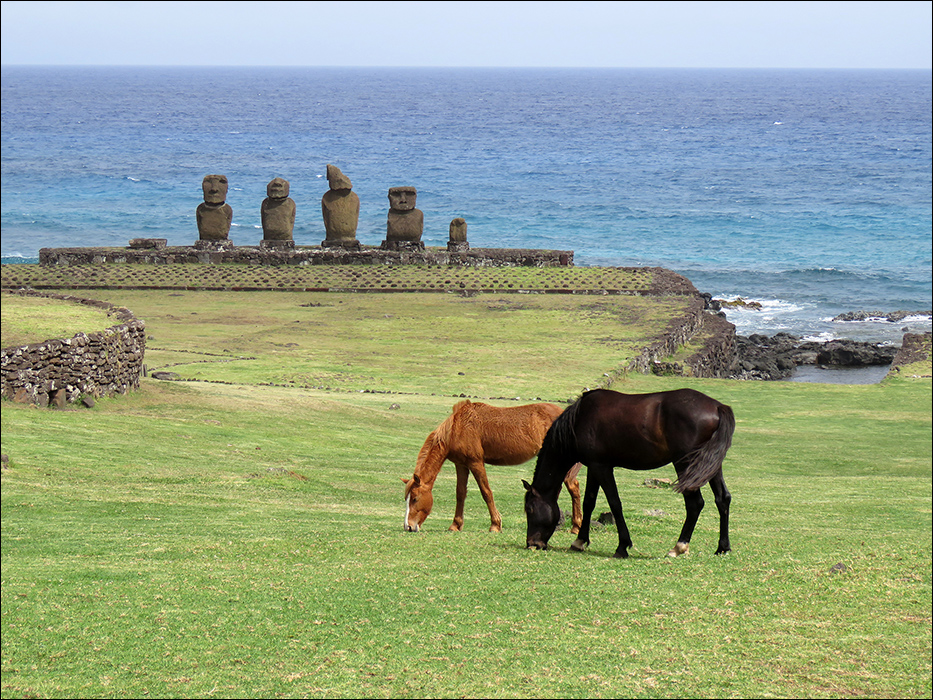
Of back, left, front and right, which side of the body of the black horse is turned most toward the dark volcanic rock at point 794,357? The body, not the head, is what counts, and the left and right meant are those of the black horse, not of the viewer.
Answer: right

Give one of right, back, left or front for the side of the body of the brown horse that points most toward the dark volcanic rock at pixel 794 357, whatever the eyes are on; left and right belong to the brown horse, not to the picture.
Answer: right

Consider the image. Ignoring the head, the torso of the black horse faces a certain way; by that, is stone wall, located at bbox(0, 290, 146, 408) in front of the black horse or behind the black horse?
in front

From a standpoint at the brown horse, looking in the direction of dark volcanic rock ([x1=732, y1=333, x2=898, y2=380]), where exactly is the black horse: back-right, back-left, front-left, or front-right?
back-right

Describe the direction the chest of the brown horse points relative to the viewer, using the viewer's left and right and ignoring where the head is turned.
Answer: facing to the left of the viewer

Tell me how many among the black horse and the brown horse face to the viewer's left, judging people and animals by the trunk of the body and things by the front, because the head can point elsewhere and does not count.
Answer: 2

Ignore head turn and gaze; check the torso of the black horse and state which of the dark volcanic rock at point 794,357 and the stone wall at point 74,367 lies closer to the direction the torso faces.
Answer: the stone wall

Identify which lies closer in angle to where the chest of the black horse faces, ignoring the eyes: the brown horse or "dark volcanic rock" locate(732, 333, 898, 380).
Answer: the brown horse

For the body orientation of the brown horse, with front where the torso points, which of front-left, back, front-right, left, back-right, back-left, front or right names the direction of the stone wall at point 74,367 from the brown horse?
front-right

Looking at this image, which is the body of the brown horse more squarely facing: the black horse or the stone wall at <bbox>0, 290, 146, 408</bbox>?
the stone wall

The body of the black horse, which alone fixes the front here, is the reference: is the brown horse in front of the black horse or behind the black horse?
in front

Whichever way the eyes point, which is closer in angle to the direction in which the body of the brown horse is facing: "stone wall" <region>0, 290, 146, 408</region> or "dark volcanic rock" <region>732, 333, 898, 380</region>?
the stone wall

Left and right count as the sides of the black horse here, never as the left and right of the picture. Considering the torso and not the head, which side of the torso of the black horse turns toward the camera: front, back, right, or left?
left
